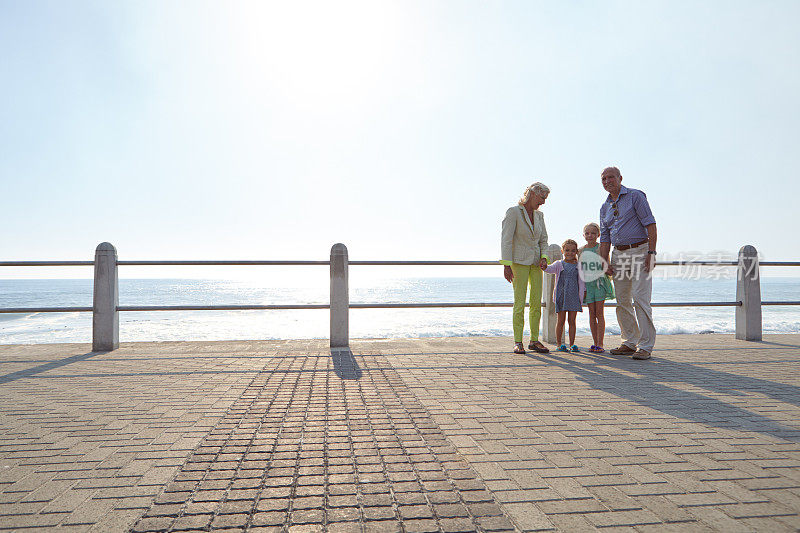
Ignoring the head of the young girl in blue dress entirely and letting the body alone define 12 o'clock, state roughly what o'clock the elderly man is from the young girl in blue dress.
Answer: The elderly man is roughly at 10 o'clock from the young girl in blue dress.

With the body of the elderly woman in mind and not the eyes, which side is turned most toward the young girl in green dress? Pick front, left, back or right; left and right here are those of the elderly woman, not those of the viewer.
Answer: left

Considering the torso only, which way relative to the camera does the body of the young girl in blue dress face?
toward the camera

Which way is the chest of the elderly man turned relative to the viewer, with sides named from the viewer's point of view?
facing the viewer and to the left of the viewer

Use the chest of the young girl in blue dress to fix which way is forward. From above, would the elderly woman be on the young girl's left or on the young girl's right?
on the young girl's right

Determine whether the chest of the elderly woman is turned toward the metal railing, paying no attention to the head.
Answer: no

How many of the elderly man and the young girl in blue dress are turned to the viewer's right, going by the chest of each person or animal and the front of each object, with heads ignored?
0

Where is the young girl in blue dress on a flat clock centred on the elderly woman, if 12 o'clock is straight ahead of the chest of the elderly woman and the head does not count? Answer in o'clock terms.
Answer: The young girl in blue dress is roughly at 9 o'clock from the elderly woman.

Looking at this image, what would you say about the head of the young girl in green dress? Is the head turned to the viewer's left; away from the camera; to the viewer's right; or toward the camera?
toward the camera

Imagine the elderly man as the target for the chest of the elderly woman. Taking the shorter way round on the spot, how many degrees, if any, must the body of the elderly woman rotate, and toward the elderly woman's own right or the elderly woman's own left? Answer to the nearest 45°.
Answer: approximately 45° to the elderly woman's own left

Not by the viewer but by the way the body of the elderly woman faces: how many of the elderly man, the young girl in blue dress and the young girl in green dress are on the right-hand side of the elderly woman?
0

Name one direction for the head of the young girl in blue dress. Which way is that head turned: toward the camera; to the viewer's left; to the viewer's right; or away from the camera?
toward the camera

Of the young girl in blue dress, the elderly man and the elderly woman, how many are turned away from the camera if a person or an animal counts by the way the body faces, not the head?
0

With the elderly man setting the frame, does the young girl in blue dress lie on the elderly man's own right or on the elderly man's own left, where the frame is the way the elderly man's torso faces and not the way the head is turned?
on the elderly man's own right

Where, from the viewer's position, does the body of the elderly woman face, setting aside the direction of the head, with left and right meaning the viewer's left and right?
facing the viewer and to the right of the viewer
